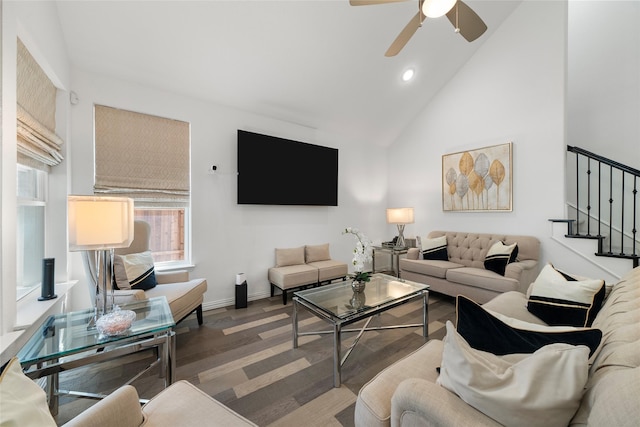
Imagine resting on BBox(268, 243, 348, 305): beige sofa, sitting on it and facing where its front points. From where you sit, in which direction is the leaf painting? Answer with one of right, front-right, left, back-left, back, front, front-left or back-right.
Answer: front-left

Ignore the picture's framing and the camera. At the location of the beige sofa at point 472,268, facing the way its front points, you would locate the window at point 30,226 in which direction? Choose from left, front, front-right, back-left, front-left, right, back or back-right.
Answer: front

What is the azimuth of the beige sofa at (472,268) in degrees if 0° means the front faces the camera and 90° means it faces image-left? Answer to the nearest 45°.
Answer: approximately 45°

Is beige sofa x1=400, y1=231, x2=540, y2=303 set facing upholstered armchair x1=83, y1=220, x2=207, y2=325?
yes

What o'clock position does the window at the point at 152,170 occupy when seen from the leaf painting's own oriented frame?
The window is roughly at 12 o'clock from the leaf painting.

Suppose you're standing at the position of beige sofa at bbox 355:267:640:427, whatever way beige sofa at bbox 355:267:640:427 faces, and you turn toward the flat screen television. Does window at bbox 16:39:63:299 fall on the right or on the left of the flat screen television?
left

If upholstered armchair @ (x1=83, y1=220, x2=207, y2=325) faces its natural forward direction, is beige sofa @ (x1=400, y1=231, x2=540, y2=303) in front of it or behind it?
in front

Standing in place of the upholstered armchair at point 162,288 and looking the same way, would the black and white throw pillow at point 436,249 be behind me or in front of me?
in front

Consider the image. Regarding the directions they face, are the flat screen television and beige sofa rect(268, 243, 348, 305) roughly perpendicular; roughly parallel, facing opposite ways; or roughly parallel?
roughly parallel

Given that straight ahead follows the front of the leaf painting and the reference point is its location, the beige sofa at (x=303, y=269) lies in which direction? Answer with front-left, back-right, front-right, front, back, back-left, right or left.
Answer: front

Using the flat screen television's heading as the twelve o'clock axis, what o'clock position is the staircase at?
The staircase is roughly at 11 o'clock from the flat screen television.

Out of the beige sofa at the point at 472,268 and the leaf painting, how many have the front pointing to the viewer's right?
0

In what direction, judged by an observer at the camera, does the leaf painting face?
facing the viewer and to the left of the viewer

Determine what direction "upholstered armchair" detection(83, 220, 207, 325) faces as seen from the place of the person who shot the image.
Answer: facing the viewer and to the right of the viewer

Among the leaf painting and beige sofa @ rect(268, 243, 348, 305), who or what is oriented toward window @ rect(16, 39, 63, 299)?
the leaf painting

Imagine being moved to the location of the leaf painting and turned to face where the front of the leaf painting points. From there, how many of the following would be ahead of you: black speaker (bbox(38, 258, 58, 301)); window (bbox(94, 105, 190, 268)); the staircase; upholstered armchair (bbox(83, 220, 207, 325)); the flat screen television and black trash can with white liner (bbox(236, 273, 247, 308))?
5

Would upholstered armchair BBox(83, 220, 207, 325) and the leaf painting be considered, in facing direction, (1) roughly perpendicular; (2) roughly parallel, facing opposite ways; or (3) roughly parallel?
roughly parallel, facing opposite ways

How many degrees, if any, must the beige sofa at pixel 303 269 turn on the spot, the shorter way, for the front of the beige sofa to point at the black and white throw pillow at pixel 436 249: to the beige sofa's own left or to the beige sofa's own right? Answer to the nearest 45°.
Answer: approximately 45° to the beige sofa's own left

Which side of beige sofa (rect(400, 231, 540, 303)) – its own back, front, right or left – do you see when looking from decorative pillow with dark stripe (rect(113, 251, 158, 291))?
front
